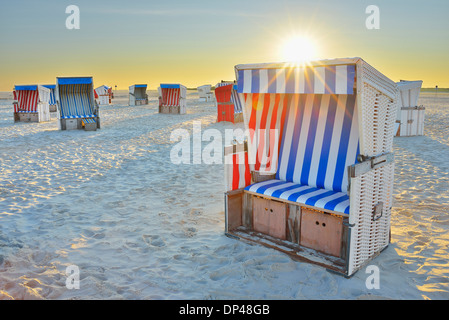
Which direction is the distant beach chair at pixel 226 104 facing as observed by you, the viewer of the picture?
facing the viewer and to the right of the viewer

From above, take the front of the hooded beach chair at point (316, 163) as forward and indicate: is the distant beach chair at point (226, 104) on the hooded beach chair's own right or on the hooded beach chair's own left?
on the hooded beach chair's own right

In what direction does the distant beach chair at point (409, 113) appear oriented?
to the viewer's left

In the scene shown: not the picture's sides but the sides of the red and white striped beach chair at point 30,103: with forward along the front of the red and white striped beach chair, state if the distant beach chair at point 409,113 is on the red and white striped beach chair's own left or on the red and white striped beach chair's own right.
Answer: on the red and white striped beach chair's own left

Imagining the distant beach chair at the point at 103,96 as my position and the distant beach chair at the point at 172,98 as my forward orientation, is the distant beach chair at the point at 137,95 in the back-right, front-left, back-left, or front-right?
front-left

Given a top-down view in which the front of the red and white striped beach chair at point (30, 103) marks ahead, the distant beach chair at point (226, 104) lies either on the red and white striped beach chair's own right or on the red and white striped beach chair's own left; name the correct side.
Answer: on the red and white striped beach chair's own left

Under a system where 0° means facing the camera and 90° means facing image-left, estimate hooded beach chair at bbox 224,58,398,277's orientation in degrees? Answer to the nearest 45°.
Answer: approximately 45°

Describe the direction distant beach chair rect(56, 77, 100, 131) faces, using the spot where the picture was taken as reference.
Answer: facing the viewer

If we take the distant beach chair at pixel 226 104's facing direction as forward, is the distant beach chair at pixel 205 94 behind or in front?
behind

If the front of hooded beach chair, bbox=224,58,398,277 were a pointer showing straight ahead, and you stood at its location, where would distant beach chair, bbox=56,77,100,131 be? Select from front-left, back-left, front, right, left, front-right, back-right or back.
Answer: right
